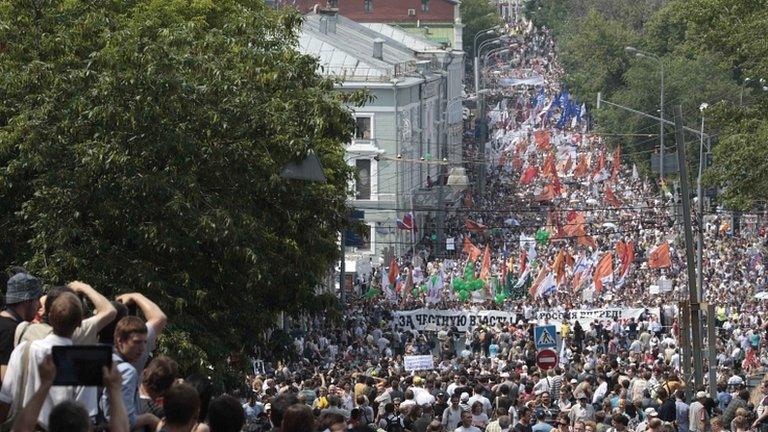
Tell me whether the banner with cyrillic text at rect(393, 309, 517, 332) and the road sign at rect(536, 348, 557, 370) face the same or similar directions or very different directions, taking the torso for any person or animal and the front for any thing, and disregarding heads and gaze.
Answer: same or similar directions

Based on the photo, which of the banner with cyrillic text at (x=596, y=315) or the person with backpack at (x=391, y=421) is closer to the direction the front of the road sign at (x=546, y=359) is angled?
the person with backpack

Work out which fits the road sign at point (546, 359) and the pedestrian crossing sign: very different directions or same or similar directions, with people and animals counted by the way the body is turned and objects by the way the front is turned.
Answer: same or similar directions

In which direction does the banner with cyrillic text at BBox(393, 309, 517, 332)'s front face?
toward the camera

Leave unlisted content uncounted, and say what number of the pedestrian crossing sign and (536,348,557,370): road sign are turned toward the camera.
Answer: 2

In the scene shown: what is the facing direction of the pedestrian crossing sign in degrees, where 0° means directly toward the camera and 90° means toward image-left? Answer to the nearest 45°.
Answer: approximately 0°

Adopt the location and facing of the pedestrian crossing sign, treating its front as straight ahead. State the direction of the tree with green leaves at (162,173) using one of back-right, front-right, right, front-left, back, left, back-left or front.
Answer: front-right

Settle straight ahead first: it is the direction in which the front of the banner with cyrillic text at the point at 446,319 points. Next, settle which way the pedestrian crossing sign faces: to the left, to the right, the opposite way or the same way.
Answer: the same way

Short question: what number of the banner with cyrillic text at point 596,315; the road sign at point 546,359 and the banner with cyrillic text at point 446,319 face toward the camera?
3

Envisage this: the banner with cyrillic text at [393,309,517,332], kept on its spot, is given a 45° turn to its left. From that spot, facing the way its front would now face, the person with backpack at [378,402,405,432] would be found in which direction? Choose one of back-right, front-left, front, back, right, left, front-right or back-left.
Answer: front-right

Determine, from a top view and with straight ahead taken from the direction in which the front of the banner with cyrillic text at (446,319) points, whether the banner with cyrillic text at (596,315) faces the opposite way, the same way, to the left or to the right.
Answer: the same way

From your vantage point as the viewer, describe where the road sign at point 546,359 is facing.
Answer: facing the viewer

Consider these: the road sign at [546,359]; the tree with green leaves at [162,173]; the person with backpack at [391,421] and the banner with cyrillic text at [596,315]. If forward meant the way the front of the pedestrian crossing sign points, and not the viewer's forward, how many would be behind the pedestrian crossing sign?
1

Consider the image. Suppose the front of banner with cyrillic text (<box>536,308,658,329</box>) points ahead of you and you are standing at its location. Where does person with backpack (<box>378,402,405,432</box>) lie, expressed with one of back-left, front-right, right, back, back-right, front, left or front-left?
front

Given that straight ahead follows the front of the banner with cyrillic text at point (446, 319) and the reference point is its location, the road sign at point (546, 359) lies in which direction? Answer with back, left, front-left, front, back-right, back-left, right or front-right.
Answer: front
